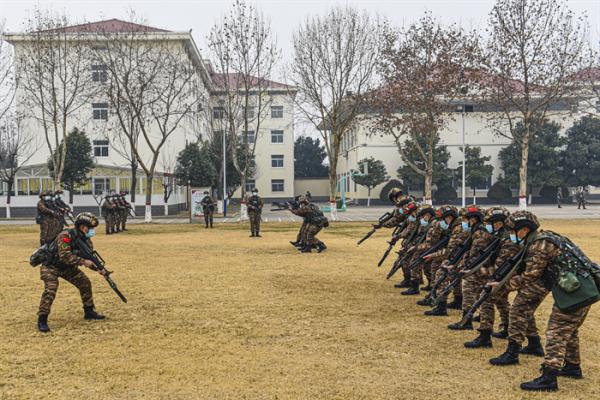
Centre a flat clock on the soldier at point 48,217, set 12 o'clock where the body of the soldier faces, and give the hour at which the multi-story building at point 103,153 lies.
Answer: The multi-story building is roughly at 8 o'clock from the soldier.

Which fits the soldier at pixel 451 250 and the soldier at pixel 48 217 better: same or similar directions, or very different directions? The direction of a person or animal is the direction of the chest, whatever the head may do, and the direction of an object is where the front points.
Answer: very different directions

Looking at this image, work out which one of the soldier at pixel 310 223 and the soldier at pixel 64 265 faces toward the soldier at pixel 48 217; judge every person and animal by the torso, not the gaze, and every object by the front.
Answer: the soldier at pixel 310 223

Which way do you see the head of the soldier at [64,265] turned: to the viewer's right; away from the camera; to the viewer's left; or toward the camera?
to the viewer's right

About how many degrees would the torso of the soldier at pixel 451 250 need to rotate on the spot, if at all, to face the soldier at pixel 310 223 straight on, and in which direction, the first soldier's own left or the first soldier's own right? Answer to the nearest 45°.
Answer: approximately 45° to the first soldier's own right

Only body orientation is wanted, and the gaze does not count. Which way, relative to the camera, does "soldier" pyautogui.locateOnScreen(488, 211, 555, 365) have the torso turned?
to the viewer's left

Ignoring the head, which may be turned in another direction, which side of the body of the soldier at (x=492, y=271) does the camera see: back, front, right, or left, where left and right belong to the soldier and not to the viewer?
left

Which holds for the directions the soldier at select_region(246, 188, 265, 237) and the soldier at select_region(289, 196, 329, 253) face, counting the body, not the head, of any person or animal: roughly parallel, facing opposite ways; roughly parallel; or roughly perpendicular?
roughly perpendicular

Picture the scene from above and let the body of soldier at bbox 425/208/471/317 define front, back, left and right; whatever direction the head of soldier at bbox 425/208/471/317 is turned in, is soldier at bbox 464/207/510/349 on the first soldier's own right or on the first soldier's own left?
on the first soldier's own left

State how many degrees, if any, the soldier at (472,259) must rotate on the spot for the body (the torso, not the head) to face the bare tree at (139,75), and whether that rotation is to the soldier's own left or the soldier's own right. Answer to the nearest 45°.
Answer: approximately 45° to the soldier's own right

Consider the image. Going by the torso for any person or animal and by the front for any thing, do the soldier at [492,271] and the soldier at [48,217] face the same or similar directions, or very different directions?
very different directions
